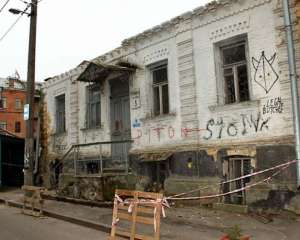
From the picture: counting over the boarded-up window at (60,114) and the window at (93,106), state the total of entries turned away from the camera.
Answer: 0

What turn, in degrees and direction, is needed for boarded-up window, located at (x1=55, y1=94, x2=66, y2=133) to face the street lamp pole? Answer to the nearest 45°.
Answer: approximately 45° to its left

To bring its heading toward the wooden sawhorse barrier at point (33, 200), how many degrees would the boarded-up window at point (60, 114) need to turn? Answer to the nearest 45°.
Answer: approximately 45° to its left

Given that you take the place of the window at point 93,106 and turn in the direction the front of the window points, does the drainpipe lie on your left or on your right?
on your left

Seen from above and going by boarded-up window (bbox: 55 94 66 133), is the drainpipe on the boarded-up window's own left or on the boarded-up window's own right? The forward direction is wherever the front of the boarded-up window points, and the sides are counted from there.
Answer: on the boarded-up window's own left

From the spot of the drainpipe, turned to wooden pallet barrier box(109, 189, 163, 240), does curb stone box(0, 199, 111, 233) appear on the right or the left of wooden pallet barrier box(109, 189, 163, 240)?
right

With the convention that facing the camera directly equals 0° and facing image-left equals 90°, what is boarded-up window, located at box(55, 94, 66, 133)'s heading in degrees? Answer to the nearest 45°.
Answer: approximately 45°

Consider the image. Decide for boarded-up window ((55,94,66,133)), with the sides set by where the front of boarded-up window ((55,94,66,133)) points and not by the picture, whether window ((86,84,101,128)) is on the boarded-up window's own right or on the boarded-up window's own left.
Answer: on the boarded-up window's own left

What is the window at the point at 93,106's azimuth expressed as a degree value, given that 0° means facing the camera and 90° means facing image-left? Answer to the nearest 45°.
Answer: approximately 45°

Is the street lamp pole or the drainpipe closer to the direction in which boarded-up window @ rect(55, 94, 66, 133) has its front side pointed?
the street lamp pole

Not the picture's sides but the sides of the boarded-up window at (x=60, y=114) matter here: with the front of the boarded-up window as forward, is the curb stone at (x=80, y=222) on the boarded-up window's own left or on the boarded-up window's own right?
on the boarded-up window's own left
